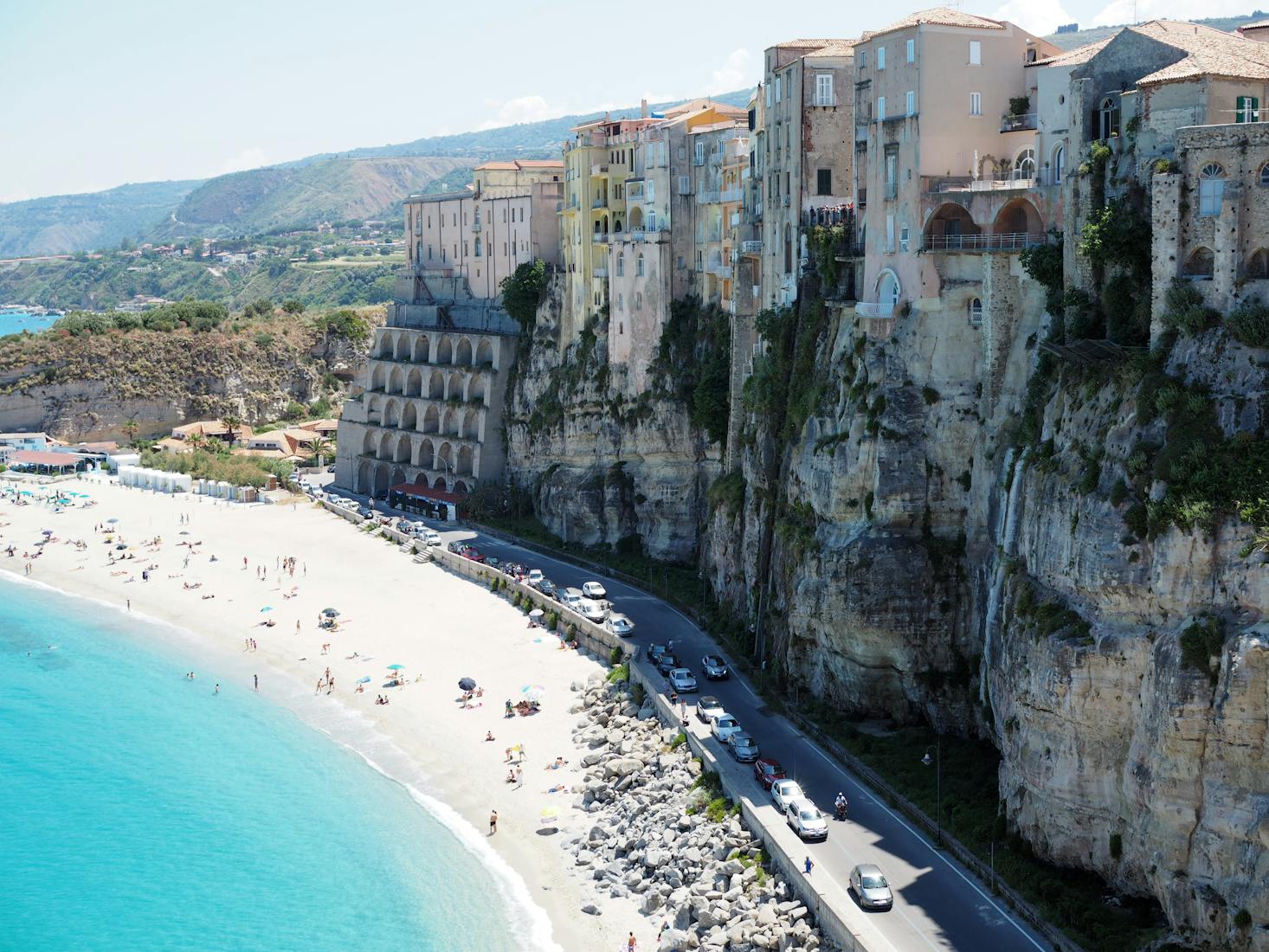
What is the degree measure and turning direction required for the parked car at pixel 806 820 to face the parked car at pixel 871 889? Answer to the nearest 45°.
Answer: approximately 45° to its right

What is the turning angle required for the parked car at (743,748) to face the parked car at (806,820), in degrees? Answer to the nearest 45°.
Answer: approximately 45° to its right

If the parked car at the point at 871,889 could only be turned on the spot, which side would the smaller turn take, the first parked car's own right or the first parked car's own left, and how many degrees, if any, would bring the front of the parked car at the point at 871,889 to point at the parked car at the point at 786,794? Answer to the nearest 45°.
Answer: approximately 135° to the first parked car's own left

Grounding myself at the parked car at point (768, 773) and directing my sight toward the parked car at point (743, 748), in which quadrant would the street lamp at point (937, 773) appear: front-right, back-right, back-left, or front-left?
back-right

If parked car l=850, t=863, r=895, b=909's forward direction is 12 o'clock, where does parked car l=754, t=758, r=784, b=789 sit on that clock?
parked car l=754, t=758, r=784, b=789 is roughly at 7 o'clock from parked car l=850, t=863, r=895, b=909.

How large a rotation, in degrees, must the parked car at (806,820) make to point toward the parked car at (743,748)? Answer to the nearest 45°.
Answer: approximately 135° to its left

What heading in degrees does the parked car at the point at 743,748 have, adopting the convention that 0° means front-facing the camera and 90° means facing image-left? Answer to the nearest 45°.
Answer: approximately 315°

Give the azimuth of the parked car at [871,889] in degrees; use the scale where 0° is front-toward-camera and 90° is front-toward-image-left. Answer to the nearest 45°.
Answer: approximately 315°
